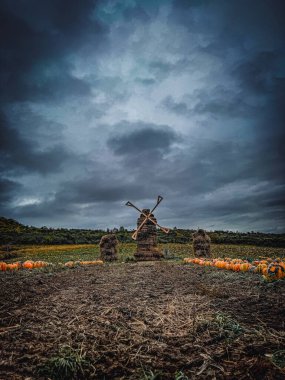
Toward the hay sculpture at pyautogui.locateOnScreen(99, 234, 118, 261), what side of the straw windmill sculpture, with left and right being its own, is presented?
right

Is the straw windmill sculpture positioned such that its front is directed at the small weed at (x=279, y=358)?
yes

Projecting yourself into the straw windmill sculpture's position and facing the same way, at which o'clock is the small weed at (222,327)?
The small weed is roughly at 12 o'clock from the straw windmill sculpture.

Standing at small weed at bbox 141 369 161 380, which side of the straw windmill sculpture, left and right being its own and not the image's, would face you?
front

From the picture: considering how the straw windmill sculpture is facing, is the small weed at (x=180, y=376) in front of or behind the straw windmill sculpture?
in front

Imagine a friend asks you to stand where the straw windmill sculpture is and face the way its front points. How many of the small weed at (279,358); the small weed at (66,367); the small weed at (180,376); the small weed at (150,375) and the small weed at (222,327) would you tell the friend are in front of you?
5

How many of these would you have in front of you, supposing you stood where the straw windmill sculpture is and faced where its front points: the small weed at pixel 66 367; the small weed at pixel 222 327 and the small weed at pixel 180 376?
3

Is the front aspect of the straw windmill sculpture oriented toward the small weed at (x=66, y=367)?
yes

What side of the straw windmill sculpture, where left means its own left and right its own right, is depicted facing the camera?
front

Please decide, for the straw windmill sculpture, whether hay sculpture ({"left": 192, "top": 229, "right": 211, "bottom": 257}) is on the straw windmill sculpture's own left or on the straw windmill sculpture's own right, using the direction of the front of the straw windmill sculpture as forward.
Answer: on the straw windmill sculpture's own left
